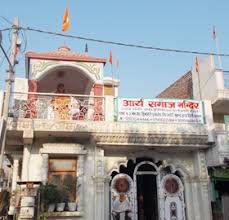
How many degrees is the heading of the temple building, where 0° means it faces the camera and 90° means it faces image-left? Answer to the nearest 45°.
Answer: approximately 0°
